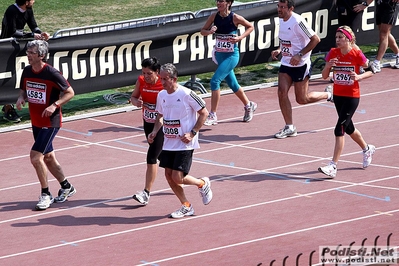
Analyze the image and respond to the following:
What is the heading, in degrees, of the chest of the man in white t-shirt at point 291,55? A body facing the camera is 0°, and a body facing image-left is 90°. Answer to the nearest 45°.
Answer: approximately 45°

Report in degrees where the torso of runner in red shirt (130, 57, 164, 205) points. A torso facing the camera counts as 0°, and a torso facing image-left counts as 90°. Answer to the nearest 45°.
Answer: approximately 45°

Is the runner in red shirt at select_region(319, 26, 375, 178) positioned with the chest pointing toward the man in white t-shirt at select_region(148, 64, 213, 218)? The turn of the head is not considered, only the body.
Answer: yes

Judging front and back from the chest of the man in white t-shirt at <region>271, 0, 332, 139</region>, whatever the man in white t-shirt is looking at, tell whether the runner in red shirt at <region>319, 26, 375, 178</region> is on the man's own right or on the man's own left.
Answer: on the man's own left

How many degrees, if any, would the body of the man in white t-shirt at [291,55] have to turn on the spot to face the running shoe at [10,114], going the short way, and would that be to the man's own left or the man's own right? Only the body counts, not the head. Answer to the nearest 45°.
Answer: approximately 45° to the man's own right

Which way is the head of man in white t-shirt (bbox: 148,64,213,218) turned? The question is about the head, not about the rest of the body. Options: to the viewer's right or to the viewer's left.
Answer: to the viewer's left

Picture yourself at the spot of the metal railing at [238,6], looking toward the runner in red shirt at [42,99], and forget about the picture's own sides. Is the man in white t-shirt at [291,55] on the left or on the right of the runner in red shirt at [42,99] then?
left

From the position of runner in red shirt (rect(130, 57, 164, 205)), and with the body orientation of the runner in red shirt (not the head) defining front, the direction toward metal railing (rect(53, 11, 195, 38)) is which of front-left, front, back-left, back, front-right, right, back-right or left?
back-right
